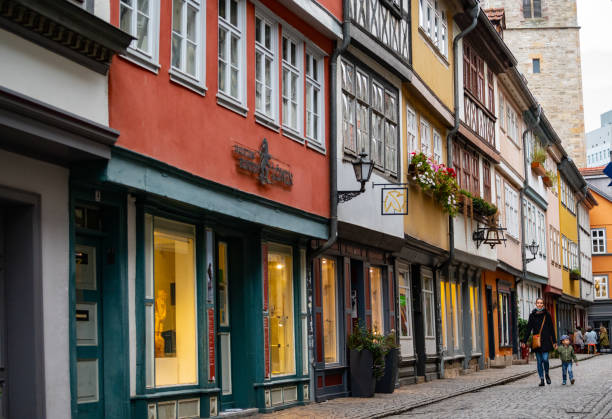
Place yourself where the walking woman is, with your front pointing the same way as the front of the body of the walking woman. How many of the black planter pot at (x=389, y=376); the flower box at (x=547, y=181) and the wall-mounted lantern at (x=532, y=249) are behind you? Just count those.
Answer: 2

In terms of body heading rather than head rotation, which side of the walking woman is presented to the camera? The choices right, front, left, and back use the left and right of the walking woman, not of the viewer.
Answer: front

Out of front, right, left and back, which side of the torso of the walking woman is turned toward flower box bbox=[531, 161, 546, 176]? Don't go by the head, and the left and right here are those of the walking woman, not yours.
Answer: back

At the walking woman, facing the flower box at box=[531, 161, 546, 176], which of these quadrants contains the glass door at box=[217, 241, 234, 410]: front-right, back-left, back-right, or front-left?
back-left

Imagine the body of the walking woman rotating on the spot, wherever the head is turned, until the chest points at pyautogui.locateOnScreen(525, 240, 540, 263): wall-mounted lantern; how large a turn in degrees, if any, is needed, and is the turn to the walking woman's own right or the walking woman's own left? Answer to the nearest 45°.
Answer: approximately 180°

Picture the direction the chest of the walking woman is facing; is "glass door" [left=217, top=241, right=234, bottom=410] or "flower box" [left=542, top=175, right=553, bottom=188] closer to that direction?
the glass door

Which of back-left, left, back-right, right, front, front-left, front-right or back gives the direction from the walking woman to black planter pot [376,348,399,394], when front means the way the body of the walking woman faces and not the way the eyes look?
front-right

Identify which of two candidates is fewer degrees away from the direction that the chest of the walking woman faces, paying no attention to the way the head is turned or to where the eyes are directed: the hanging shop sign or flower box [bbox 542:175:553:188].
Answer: the hanging shop sign

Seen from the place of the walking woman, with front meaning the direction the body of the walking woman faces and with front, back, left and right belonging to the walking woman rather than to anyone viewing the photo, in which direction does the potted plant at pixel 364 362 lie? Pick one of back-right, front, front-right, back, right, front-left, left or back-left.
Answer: front-right

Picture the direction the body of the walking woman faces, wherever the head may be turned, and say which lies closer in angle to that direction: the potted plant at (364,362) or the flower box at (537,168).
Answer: the potted plant

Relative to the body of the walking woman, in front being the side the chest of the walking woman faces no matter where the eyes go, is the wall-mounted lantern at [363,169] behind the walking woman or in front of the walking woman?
in front

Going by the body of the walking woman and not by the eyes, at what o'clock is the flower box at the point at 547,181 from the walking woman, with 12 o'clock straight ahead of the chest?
The flower box is roughly at 6 o'clock from the walking woman.

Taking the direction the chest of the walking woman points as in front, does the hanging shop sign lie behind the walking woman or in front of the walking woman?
in front
